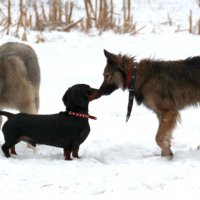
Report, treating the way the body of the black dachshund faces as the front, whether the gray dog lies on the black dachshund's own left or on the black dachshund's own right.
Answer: on the black dachshund's own left

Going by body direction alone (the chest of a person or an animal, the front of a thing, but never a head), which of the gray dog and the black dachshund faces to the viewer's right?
the black dachshund

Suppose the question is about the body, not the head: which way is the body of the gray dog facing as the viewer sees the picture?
to the viewer's left

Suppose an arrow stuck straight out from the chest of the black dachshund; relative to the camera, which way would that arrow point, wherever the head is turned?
to the viewer's right

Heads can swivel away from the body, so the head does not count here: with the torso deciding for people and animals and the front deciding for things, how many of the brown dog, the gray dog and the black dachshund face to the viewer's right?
1

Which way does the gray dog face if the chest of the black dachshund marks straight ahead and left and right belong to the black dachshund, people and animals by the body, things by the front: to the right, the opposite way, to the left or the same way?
the opposite way

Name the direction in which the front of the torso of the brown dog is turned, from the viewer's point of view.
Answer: to the viewer's left

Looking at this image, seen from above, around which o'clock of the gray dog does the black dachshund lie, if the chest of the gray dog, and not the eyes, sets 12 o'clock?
The black dachshund is roughly at 8 o'clock from the gray dog.

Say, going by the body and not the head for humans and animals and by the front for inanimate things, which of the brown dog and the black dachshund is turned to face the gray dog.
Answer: the brown dog

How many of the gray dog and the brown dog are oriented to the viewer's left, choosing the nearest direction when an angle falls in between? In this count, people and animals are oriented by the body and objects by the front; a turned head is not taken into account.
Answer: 2

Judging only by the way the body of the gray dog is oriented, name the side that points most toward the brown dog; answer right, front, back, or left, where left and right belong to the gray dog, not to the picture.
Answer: back
